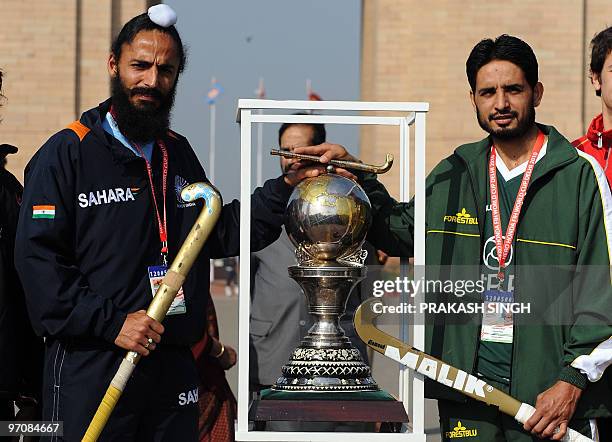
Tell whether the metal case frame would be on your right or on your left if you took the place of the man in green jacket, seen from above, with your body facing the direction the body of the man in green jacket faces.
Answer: on your right

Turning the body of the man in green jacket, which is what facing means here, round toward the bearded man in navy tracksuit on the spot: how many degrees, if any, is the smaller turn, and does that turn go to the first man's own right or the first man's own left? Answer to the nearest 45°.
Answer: approximately 90° to the first man's own right

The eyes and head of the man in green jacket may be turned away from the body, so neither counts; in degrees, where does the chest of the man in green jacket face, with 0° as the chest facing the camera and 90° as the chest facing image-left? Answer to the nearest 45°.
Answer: approximately 0°

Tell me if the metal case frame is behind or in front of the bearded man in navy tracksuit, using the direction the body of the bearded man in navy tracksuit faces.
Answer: in front

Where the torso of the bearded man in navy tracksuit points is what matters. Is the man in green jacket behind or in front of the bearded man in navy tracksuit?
in front

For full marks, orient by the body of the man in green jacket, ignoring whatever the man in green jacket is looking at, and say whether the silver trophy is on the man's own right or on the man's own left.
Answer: on the man's own right

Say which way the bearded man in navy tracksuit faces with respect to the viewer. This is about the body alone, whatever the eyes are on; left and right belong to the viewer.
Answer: facing the viewer and to the right of the viewer

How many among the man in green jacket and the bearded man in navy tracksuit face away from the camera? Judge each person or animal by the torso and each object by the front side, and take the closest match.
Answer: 0

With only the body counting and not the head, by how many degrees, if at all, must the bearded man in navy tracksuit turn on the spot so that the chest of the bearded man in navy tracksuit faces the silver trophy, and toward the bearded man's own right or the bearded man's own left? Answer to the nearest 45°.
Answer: approximately 45° to the bearded man's own left
